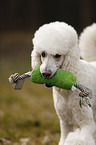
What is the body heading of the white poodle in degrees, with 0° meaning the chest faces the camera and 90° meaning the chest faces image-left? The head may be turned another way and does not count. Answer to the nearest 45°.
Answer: approximately 45°
